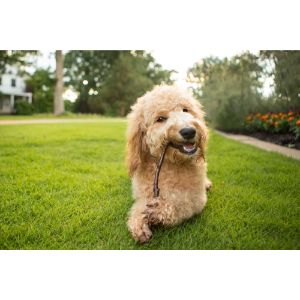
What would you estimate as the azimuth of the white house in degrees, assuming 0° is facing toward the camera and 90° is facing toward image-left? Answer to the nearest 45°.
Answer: approximately 0°

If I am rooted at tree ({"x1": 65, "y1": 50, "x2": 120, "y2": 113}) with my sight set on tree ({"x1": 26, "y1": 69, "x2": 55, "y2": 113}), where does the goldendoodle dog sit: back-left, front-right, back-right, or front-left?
back-left
